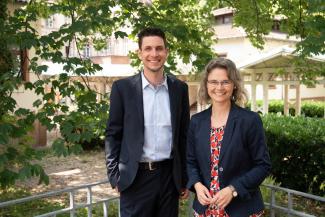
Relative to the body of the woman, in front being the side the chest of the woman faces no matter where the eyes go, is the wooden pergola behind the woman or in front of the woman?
behind

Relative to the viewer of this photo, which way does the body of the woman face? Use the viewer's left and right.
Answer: facing the viewer and to the left of the viewer

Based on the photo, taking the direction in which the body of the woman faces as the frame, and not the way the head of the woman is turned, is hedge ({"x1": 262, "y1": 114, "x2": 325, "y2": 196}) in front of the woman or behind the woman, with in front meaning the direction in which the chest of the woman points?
behind

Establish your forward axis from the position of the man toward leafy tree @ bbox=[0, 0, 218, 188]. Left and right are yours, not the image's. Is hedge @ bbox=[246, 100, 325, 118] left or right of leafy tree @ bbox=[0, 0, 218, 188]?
right

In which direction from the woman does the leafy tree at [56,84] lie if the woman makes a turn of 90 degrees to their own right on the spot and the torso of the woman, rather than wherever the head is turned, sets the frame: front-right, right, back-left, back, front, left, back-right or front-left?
front

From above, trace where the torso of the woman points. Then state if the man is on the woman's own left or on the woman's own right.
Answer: on the woman's own right
